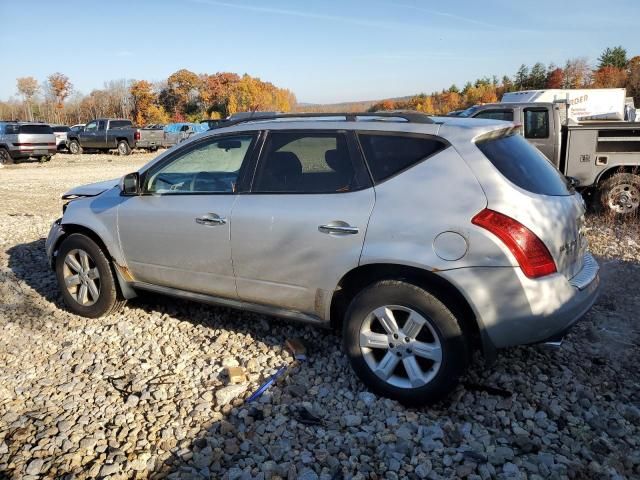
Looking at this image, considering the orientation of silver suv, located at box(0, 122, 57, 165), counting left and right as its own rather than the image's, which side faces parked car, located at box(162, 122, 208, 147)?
right

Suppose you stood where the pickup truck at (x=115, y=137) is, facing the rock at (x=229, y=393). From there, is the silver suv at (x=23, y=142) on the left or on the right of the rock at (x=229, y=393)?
right

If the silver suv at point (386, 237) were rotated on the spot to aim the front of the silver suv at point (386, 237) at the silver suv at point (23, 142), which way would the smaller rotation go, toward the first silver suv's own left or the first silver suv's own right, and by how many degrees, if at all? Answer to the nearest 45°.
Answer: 0° — it already faces it

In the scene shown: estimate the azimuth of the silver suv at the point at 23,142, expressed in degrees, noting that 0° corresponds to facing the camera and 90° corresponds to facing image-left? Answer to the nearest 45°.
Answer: approximately 135°

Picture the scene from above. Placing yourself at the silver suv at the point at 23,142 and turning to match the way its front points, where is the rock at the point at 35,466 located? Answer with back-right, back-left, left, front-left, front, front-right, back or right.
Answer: back-left

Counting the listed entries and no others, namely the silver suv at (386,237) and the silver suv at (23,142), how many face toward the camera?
0

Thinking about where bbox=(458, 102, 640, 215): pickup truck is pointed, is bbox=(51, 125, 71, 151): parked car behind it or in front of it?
in front

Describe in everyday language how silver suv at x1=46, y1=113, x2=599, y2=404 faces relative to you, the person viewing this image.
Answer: facing away from the viewer and to the left of the viewer

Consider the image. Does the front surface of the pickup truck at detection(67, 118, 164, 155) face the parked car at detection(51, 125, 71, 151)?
yes

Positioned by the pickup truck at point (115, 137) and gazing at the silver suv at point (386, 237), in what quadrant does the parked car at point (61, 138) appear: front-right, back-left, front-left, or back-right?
back-right

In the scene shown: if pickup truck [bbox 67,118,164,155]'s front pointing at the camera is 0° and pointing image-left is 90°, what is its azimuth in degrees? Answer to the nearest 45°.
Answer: approximately 135°

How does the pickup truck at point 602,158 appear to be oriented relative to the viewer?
to the viewer's left
